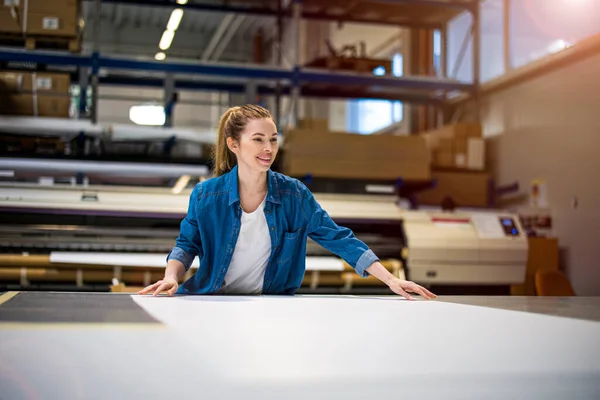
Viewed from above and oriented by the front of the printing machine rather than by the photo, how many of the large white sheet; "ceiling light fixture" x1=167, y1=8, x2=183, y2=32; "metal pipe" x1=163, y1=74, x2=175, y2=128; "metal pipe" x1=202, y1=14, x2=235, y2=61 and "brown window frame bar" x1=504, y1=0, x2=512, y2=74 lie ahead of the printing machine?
1

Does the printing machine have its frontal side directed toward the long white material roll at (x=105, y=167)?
no

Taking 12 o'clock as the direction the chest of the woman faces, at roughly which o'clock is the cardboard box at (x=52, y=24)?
The cardboard box is roughly at 5 o'clock from the woman.

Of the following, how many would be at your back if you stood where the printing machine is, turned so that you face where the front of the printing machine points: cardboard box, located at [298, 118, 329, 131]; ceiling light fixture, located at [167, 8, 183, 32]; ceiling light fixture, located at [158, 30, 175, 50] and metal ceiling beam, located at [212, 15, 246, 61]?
4

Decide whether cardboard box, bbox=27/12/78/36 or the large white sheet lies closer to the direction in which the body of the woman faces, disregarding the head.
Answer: the large white sheet

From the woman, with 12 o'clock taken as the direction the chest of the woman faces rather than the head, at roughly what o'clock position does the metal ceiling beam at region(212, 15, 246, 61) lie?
The metal ceiling beam is roughly at 6 o'clock from the woman.

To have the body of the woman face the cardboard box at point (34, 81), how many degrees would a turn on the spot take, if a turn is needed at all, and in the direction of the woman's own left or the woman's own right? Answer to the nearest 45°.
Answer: approximately 135° to the woman's own right

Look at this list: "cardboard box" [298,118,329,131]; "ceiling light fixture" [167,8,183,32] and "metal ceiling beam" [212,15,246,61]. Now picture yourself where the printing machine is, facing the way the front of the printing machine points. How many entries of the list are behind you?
3

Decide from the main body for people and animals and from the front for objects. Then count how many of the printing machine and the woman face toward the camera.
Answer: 2

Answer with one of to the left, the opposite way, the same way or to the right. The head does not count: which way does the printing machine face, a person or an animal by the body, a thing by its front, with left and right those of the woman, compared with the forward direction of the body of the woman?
the same way

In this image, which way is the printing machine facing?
toward the camera

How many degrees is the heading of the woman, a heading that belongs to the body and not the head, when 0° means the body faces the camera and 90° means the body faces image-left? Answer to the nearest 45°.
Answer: approximately 0°

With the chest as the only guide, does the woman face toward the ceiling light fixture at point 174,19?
no

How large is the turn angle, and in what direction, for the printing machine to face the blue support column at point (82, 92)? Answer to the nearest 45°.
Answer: approximately 90° to its right

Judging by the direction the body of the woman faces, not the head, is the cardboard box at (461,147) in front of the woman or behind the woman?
behind

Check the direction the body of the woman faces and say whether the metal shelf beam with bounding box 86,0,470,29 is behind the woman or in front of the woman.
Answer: behind

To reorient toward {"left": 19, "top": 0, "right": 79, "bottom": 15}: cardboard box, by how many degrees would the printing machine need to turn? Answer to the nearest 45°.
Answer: approximately 90° to its right

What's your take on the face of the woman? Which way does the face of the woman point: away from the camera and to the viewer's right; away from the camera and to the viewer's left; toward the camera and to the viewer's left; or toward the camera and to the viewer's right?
toward the camera and to the viewer's right

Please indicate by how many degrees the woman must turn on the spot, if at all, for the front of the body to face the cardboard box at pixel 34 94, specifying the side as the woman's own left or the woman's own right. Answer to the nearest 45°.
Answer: approximately 135° to the woman's own right
